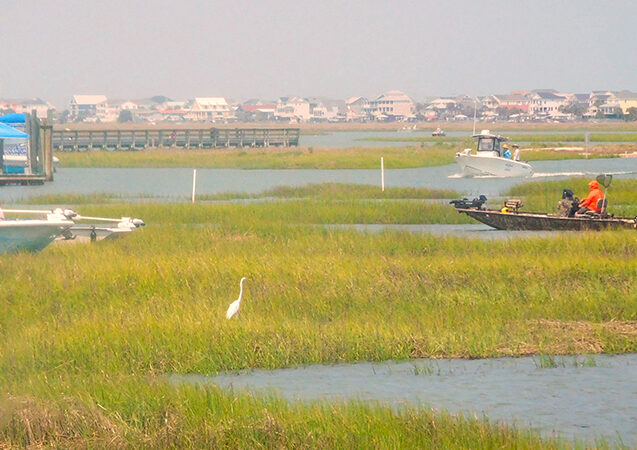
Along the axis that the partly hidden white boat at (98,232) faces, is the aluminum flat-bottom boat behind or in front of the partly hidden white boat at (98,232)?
in front

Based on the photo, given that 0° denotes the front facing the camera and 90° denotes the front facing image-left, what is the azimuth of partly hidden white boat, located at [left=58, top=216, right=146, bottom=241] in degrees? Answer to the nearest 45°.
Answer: approximately 270°

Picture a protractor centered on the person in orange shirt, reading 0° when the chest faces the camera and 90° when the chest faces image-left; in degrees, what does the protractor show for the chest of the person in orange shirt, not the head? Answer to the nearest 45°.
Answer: approximately 90°

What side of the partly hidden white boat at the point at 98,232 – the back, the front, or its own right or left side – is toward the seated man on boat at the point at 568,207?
front

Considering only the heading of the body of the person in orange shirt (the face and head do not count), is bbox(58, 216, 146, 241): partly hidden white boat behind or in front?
in front

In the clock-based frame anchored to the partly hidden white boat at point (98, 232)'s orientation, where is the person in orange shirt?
The person in orange shirt is roughly at 12 o'clock from the partly hidden white boat.
